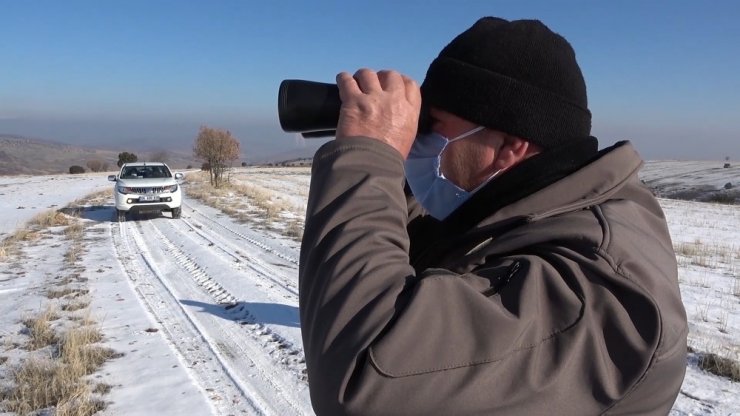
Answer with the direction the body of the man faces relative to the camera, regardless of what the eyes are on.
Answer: to the viewer's left

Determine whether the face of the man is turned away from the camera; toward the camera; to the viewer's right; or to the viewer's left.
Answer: to the viewer's left

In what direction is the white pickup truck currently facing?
toward the camera

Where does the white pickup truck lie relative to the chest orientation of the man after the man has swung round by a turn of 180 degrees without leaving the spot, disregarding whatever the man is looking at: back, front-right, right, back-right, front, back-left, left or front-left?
back-left

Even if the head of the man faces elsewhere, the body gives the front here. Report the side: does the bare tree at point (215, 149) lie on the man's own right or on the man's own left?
on the man's own right

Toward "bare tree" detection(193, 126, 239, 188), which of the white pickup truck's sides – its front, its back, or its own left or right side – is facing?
back
